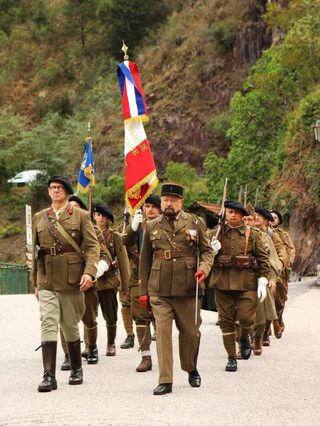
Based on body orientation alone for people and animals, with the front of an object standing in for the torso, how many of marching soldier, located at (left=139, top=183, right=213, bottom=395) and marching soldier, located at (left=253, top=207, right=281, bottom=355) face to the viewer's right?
0

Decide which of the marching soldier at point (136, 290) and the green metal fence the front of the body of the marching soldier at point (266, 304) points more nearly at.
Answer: the marching soldier

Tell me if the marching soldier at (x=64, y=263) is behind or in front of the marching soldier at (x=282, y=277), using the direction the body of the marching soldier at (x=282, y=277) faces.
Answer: in front

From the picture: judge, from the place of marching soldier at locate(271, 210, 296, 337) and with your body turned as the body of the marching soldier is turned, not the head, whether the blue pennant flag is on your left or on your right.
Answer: on your right

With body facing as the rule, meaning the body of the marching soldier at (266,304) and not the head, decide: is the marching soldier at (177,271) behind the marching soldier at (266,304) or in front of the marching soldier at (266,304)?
in front

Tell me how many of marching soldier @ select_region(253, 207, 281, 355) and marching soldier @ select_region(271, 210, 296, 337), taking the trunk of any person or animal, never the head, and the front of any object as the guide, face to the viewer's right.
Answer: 0

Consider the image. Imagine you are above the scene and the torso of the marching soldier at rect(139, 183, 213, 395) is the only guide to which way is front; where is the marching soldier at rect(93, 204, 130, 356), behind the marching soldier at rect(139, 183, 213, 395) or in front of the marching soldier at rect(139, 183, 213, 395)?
behind
